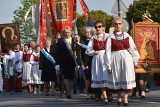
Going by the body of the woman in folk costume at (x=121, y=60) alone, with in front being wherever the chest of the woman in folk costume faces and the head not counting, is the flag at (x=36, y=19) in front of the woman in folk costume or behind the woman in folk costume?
behind

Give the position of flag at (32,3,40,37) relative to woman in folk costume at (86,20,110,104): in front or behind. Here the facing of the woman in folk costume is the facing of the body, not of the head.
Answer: behind

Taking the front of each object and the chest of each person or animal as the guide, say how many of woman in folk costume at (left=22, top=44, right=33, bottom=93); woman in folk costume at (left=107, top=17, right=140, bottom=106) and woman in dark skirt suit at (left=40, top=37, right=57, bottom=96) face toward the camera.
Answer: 3

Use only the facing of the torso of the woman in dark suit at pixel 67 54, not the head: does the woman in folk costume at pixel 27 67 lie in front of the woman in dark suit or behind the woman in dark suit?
behind

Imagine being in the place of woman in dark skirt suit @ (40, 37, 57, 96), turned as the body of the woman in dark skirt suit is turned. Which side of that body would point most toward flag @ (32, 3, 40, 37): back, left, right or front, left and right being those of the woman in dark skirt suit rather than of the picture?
back

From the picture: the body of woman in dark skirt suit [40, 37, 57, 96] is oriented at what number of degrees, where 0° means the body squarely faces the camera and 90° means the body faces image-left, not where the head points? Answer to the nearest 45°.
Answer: approximately 0°
